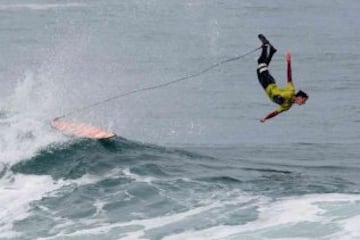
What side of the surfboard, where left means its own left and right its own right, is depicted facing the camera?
right
